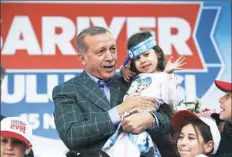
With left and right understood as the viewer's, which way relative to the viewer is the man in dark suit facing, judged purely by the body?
facing the viewer and to the right of the viewer

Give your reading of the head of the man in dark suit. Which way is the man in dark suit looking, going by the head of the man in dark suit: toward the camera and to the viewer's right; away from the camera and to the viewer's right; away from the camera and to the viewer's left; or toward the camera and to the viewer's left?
toward the camera and to the viewer's right

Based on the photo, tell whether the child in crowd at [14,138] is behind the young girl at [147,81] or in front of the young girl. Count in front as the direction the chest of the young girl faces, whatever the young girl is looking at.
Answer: in front

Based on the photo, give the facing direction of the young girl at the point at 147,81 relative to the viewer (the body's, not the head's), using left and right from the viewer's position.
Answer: facing the viewer and to the left of the viewer

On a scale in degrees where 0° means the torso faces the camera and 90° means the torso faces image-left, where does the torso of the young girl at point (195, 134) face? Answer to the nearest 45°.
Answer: approximately 45°

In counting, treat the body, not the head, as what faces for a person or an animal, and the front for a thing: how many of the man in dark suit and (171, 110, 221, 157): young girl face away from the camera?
0

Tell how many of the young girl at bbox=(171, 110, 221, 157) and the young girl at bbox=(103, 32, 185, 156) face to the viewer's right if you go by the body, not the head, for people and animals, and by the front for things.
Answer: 0

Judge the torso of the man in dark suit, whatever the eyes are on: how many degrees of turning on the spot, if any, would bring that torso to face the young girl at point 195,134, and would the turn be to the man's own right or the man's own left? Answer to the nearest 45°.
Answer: approximately 45° to the man's own left
